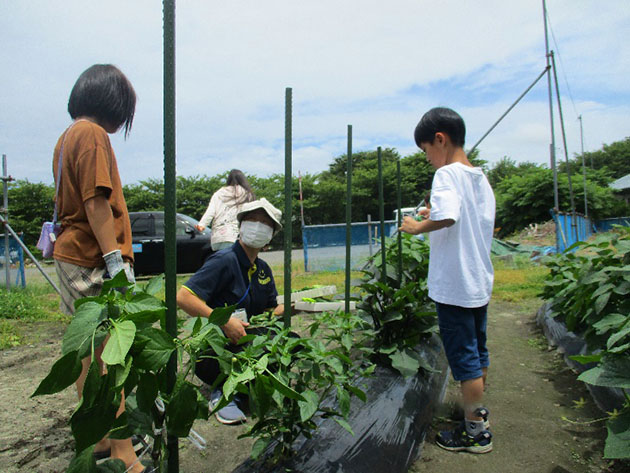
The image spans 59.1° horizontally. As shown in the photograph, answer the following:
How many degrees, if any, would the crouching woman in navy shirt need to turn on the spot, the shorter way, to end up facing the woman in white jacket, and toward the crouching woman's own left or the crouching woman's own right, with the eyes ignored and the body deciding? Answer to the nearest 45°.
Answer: approximately 135° to the crouching woman's own left

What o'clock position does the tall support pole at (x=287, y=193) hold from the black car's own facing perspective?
The tall support pole is roughly at 3 o'clock from the black car.

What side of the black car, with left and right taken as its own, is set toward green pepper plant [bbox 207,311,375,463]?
right

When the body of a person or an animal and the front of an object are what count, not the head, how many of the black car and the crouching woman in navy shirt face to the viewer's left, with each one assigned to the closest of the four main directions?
0

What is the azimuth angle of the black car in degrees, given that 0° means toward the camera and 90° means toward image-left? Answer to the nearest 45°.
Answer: approximately 270°

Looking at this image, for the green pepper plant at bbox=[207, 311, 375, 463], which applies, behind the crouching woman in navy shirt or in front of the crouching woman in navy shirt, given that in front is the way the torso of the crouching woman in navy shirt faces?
in front

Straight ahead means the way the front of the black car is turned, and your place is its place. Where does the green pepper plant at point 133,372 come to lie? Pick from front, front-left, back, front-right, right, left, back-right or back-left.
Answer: right

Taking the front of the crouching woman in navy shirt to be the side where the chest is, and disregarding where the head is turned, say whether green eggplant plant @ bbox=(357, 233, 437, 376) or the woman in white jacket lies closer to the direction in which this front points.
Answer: the green eggplant plant

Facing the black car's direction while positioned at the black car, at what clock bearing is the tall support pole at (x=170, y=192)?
The tall support pole is roughly at 3 o'clock from the black car.

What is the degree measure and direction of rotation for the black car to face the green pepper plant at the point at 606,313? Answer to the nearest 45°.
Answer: approximately 90° to its right

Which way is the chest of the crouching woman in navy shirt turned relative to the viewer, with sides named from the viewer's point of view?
facing the viewer and to the right of the viewer
